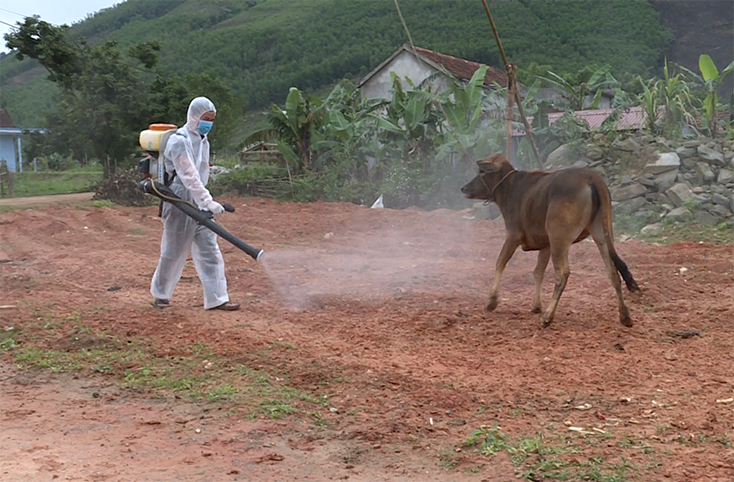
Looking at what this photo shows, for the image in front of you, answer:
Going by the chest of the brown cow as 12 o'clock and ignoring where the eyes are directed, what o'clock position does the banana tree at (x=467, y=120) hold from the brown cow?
The banana tree is roughly at 1 o'clock from the brown cow.

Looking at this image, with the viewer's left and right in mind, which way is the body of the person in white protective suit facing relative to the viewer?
facing to the right of the viewer

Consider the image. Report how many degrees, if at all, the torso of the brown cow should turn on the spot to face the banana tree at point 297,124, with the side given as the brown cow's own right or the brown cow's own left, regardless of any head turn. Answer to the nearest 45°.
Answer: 0° — it already faces it

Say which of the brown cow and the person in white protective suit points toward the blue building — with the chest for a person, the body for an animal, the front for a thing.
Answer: the brown cow

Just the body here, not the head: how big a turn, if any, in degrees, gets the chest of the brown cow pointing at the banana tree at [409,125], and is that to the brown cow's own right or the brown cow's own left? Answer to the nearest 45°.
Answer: approximately 45° to the brown cow's own right

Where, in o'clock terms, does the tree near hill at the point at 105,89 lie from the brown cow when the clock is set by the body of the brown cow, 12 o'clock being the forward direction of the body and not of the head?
The tree near hill is roughly at 12 o'clock from the brown cow.

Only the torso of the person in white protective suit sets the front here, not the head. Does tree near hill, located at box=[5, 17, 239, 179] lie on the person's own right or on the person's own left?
on the person's own left

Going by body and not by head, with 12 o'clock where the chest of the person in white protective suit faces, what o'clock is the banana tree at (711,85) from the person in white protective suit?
The banana tree is roughly at 11 o'clock from the person in white protective suit.

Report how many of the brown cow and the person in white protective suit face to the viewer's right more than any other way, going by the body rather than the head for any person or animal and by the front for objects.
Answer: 1

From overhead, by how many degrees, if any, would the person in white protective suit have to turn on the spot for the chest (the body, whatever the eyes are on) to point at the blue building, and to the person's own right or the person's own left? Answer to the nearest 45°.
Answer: approximately 90° to the person's own left

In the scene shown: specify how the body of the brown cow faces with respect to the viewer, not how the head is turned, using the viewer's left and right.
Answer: facing away from the viewer and to the left of the viewer
